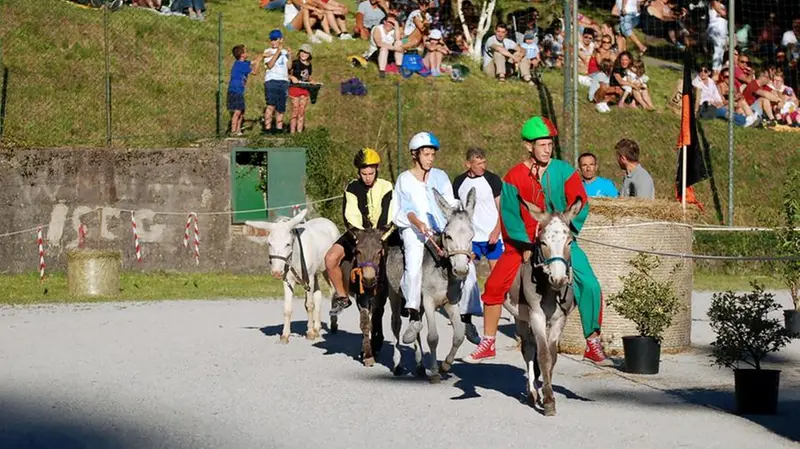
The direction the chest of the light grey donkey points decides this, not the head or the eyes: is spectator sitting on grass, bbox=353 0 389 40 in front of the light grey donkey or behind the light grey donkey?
behind

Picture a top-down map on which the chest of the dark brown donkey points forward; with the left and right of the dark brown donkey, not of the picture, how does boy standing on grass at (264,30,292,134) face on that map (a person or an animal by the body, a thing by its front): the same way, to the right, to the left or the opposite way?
the same way

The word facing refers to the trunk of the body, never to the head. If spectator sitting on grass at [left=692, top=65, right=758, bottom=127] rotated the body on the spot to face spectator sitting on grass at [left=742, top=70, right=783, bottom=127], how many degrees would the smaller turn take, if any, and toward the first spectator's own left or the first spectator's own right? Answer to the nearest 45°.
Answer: approximately 90° to the first spectator's own left

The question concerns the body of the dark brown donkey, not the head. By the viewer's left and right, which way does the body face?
facing the viewer

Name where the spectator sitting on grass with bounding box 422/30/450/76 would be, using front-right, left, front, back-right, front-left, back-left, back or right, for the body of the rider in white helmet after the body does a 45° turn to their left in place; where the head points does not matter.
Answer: left

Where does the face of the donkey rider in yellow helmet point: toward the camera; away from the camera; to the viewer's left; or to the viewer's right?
toward the camera

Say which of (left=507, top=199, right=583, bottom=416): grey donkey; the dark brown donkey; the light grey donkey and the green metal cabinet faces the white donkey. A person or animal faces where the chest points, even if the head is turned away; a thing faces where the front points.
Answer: the green metal cabinet

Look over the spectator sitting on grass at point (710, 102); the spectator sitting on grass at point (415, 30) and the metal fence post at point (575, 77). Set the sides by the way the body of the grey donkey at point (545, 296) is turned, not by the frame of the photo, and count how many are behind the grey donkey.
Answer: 3

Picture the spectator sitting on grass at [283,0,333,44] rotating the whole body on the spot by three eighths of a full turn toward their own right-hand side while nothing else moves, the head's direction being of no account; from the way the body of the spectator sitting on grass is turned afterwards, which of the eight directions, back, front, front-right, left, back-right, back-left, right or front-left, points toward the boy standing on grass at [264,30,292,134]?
left

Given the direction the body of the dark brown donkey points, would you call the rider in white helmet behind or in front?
in front

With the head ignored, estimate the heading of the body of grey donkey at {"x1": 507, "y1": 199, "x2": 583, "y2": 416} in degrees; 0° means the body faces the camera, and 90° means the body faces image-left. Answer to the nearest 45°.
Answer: approximately 0°

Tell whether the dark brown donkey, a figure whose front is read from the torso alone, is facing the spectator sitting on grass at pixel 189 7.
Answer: no

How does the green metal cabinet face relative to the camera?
toward the camera
